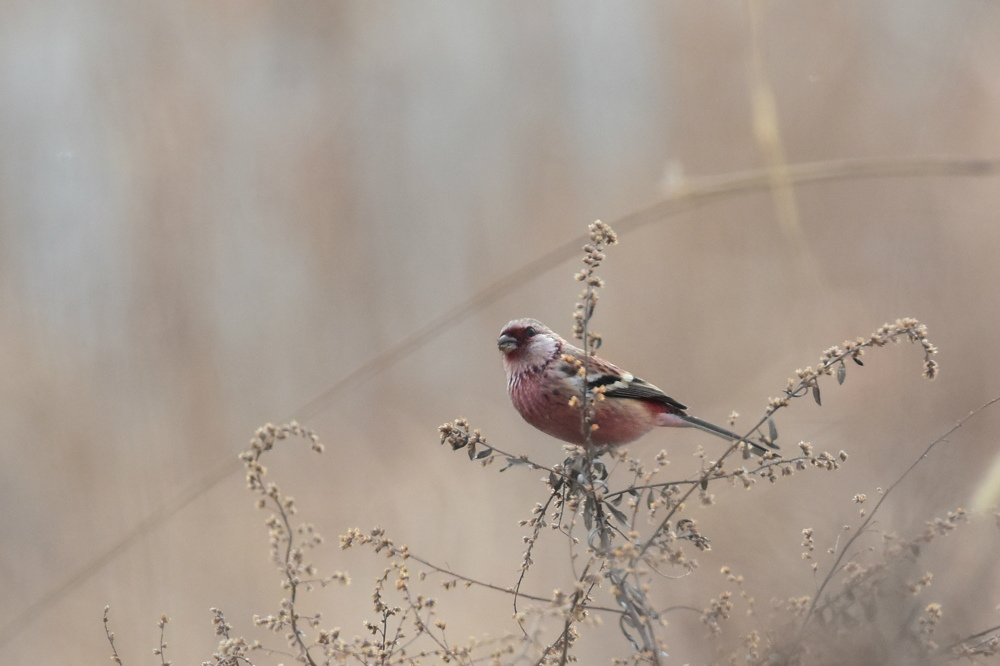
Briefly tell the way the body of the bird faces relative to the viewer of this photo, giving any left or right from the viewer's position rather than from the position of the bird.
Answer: facing to the left of the viewer
